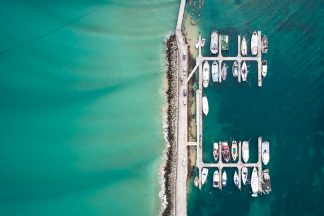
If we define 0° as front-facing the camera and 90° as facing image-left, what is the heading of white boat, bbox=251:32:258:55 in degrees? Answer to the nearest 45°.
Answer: approximately 180°
